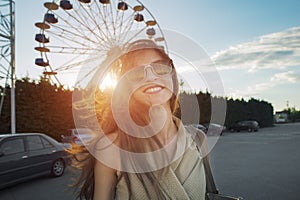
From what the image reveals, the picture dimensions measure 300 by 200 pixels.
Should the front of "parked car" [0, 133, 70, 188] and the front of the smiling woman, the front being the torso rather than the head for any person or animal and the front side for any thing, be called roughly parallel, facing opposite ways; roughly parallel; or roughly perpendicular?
roughly perpendicular

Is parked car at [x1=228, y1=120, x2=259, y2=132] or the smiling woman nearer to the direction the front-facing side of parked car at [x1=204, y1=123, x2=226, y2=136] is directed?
the smiling woman

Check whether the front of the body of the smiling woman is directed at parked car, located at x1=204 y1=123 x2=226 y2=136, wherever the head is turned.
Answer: no

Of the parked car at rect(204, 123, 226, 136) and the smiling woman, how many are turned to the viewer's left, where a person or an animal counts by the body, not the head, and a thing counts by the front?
0

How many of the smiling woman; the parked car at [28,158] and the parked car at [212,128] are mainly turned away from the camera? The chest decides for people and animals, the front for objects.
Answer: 0

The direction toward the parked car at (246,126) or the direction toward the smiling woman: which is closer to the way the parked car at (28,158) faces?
the smiling woman

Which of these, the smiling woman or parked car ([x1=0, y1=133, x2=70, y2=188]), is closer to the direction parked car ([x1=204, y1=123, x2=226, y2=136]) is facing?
the smiling woman

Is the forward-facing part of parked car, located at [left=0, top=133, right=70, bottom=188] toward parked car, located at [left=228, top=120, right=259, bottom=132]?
no

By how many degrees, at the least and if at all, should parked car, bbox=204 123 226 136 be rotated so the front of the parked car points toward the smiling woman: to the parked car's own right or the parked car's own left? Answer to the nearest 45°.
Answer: approximately 45° to the parked car's own right

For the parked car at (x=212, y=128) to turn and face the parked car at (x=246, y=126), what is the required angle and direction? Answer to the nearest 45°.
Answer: approximately 135° to its left

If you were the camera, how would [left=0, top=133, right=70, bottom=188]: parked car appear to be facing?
facing the viewer and to the left of the viewer

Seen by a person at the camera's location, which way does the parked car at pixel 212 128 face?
facing the viewer and to the right of the viewer
